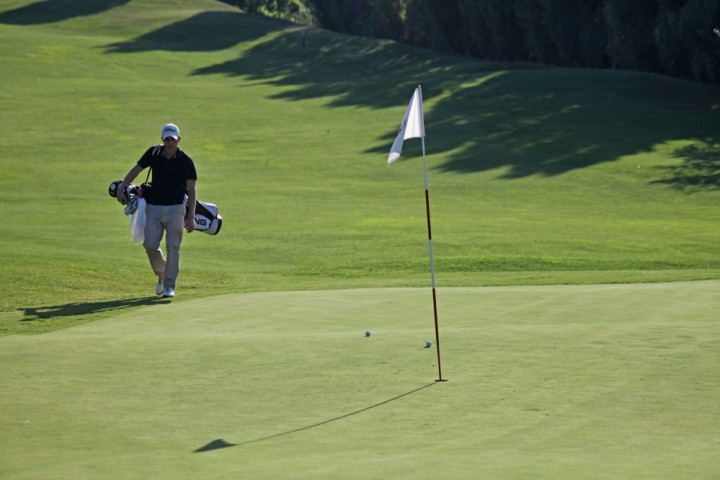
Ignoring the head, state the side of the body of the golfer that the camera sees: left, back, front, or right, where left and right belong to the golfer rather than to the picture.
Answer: front
